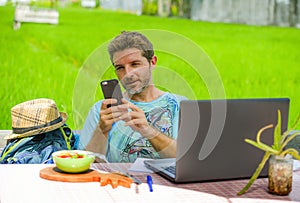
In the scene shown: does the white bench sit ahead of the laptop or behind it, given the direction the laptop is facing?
ahead

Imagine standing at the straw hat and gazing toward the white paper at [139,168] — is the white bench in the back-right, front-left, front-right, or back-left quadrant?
back-left

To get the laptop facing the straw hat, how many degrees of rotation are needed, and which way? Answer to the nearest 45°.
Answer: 0° — it already faces it

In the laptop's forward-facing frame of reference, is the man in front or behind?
in front

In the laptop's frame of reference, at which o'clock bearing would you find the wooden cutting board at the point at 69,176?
The wooden cutting board is roughly at 10 o'clock from the laptop.

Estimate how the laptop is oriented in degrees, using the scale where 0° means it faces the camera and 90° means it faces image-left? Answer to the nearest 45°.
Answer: approximately 135°
